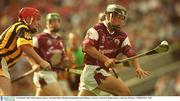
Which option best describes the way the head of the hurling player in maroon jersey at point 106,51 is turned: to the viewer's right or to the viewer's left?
to the viewer's right

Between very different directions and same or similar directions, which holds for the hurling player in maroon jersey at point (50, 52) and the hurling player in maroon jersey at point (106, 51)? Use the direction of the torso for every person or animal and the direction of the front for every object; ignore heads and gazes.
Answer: same or similar directions

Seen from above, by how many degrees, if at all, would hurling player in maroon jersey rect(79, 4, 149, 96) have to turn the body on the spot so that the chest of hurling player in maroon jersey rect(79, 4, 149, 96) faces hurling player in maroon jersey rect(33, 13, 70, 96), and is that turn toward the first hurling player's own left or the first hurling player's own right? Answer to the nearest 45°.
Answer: approximately 180°

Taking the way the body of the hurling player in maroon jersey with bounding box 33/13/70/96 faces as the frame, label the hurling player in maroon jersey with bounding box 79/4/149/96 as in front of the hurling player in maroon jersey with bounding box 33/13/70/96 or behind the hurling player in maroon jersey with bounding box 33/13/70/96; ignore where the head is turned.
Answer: in front

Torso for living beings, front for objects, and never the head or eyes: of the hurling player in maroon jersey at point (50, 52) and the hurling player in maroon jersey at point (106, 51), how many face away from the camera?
0

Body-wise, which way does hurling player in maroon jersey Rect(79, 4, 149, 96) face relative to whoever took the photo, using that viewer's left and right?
facing the viewer and to the right of the viewer
